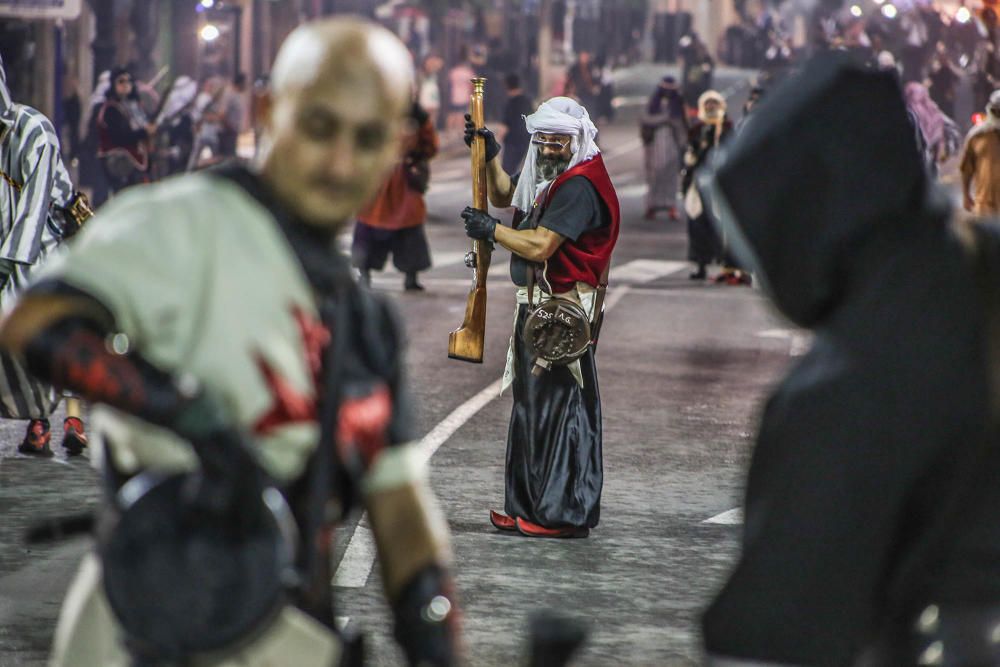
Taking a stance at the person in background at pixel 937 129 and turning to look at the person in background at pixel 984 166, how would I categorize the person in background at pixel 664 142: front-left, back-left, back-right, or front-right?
back-right

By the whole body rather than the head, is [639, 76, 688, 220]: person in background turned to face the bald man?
yes

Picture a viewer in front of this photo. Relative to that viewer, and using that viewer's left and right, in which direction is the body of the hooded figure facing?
facing to the left of the viewer

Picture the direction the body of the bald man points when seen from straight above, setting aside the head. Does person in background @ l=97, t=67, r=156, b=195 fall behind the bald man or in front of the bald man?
behind

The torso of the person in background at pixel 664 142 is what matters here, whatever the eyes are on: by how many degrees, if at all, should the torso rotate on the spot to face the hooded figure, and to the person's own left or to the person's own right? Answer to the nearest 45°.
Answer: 0° — they already face them

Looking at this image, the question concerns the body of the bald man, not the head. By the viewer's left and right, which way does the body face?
facing the viewer and to the right of the viewer

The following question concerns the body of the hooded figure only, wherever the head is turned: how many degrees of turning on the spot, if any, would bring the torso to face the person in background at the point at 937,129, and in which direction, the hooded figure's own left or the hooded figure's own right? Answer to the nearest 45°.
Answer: approximately 90° to the hooded figure's own right
